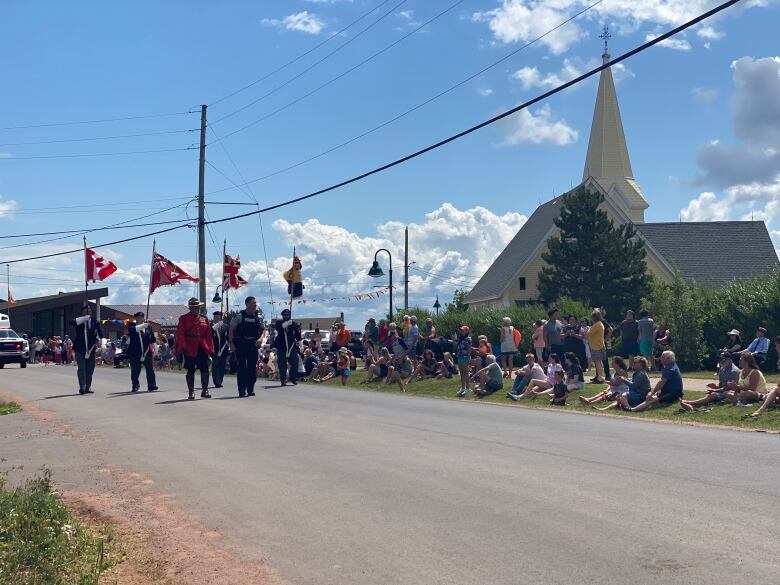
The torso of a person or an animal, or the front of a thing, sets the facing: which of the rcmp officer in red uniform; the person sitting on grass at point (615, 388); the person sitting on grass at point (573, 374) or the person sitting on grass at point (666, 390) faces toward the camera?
the rcmp officer in red uniform

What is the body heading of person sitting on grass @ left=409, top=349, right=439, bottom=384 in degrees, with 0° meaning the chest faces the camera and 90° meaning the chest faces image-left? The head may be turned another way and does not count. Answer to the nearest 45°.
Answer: approximately 45°

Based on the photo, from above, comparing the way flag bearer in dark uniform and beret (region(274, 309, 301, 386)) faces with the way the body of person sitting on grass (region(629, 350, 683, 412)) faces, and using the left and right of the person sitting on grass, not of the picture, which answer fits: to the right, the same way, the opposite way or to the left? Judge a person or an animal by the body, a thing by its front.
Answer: to the left

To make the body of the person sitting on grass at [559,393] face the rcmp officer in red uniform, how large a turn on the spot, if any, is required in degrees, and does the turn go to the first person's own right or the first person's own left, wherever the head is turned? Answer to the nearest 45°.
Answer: approximately 45° to the first person's own right

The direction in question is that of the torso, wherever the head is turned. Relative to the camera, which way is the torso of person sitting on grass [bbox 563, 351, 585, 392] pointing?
to the viewer's left

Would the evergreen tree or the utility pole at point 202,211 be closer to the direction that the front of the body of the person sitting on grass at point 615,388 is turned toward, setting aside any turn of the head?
the utility pole

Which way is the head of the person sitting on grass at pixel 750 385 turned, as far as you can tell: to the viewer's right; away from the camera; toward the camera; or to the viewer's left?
to the viewer's left

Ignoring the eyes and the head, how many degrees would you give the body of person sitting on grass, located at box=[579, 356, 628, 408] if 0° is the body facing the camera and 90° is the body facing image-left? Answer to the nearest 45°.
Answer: approximately 90°
